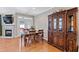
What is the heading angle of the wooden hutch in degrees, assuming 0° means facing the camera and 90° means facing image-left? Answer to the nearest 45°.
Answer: approximately 45°
